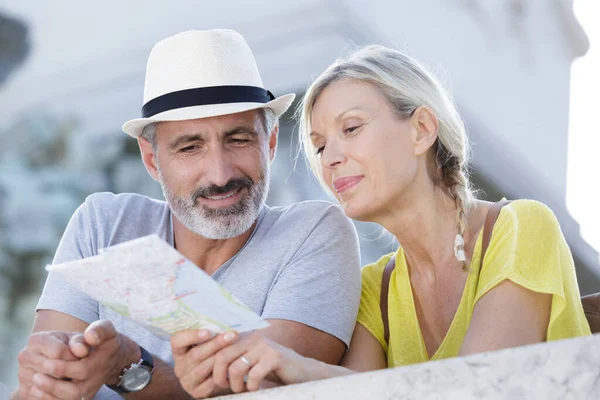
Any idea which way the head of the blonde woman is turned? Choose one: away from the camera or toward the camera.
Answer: toward the camera

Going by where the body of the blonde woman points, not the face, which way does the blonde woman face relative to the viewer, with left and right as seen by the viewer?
facing the viewer and to the left of the viewer
